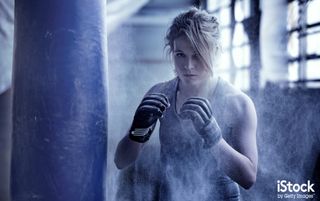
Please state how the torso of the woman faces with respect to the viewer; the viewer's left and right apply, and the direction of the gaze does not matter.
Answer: facing the viewer and to the left of the viewer

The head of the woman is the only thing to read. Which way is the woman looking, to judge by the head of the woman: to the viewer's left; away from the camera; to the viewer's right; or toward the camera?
toward the camera

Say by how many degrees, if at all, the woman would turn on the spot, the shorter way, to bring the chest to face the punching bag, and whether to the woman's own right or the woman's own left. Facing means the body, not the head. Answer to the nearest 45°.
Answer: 0° — they already face it
